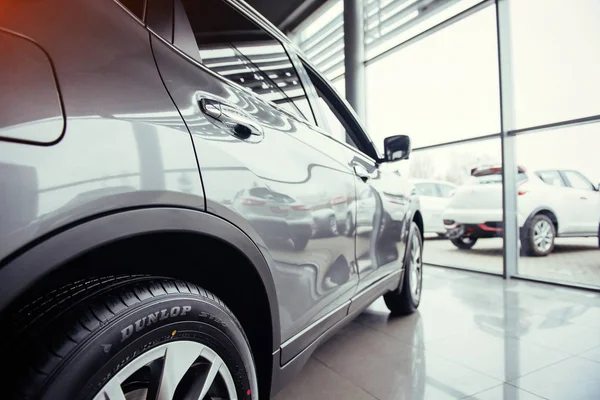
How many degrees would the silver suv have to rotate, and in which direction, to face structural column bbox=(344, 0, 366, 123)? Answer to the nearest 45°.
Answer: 0° — it already faces it

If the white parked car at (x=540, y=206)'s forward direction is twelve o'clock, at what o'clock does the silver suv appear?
The silver suv is roughly at 5 o'clock from the white parked car.

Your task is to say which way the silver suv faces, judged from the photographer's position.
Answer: facing away from the viewer and to the right of the viewer

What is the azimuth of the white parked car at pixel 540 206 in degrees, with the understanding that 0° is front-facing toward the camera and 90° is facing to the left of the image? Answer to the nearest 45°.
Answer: approximately 225°

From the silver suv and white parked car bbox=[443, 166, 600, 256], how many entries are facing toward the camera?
0
